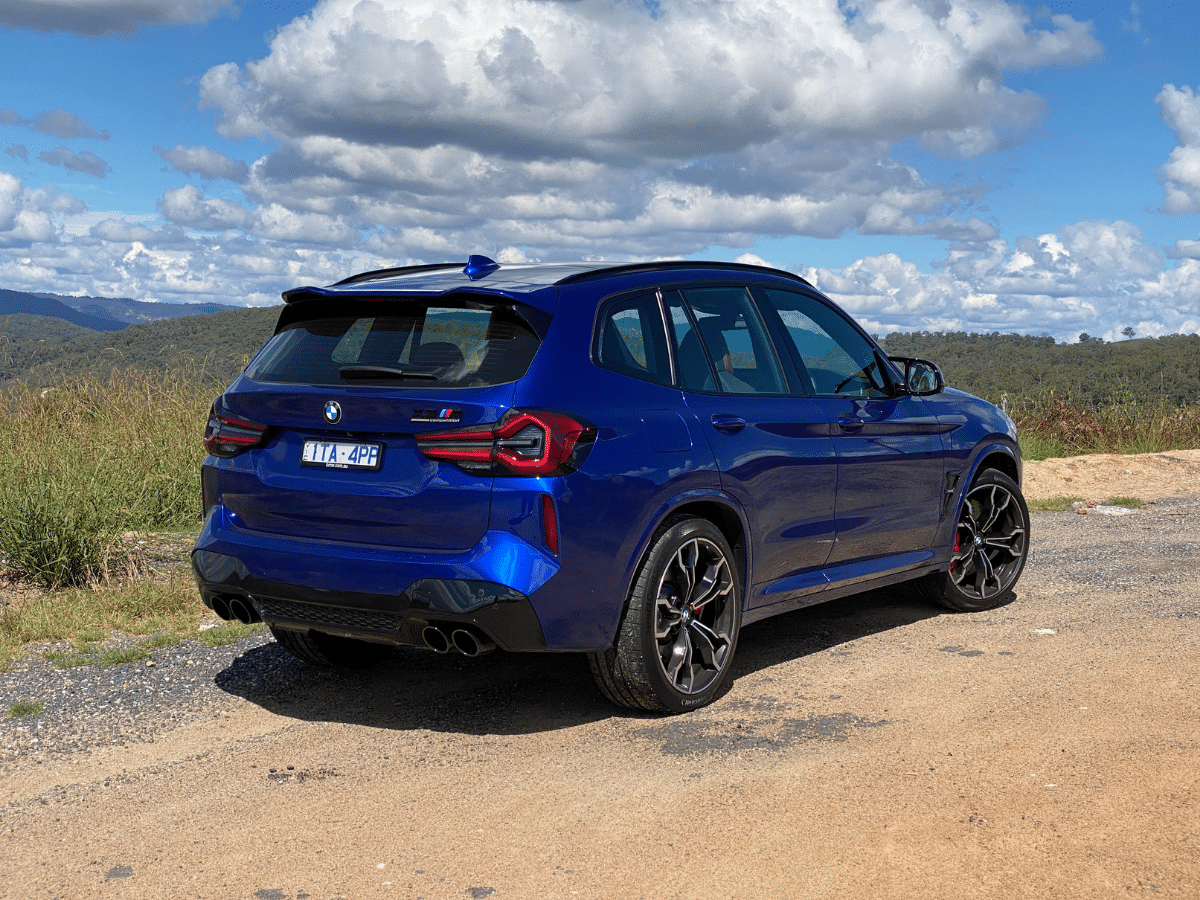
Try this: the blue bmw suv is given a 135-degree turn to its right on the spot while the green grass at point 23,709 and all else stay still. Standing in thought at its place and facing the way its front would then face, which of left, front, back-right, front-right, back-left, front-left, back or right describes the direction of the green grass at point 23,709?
right

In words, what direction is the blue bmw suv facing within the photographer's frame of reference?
facing away from the viewer and to the right of the viewer
